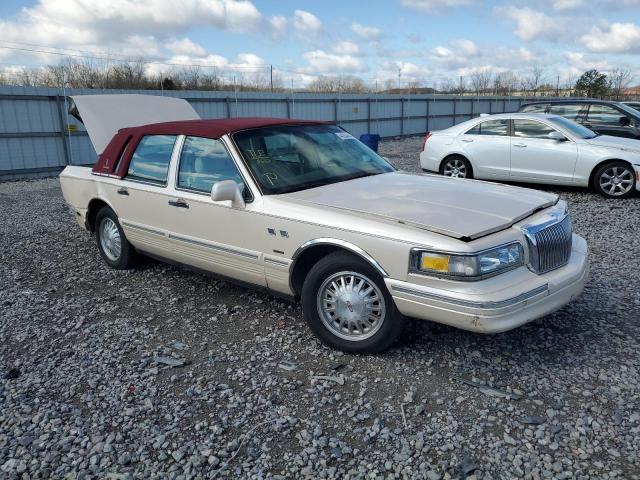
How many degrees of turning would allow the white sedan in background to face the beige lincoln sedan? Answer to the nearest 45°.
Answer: approximately 90° to its right

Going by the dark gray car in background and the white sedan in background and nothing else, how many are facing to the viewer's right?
2

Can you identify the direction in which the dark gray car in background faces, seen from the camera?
facing to the right of the viewer

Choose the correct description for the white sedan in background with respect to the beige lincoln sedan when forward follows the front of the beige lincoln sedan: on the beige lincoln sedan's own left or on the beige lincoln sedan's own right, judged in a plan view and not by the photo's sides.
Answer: on the beige lincoln sedan's own left

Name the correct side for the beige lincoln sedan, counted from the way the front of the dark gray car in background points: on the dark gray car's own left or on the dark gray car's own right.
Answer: on the dark gray car's own right

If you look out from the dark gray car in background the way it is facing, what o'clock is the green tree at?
The green tree is roughly at 9 o'clock from the dark gray car in background.

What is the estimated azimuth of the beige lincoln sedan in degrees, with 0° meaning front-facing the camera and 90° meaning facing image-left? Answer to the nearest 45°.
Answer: approximately 315°

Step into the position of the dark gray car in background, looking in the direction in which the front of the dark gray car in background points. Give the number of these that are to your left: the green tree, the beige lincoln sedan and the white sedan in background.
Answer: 1

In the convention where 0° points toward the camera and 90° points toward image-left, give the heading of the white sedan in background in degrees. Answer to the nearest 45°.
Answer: approximately 270°

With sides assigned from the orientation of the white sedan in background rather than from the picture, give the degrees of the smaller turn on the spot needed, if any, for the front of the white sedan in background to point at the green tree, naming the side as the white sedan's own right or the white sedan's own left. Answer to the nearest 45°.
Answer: approximately 90° to the white sedan's own left

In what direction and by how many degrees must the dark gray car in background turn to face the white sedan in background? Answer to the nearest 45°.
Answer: approximately 90° to its right
